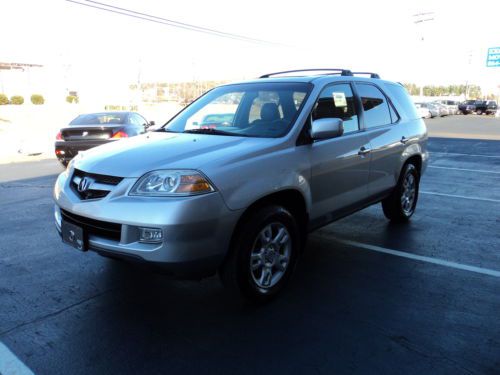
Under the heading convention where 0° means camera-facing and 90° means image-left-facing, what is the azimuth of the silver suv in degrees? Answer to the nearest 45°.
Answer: approximately 45°

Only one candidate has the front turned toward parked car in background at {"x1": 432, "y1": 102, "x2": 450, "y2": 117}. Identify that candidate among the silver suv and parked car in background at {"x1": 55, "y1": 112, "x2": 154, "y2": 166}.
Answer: parked car in background at {"x1": 55, "y1": 112, "x2": 154, "y2": 166}

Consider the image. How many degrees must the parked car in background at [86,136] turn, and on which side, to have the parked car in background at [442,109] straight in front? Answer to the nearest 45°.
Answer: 0° — it already faces it

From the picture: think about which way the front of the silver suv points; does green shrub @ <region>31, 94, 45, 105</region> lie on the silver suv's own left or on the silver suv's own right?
on the silver suv's own right

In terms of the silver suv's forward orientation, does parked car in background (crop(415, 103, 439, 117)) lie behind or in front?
behind

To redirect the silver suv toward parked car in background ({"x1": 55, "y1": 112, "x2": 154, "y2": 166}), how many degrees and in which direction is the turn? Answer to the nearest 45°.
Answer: approximately 90° to its right

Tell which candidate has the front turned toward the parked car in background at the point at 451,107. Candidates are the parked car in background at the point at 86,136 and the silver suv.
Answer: the parked car in background at the point at 86,136

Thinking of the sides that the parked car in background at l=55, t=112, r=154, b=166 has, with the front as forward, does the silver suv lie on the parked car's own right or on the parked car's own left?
on the parked car's own right

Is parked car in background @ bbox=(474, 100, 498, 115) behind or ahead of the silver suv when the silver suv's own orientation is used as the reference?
behind

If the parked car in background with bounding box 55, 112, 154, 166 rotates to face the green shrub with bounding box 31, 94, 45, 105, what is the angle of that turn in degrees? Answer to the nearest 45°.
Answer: approximately 45° to its left

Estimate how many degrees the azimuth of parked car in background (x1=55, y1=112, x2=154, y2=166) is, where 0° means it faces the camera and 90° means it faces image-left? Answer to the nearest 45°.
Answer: approximately 225°

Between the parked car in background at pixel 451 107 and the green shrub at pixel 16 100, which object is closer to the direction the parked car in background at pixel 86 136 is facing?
the parked car in background

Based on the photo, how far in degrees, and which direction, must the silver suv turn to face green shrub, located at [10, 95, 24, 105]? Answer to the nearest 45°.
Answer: approximately 90° to its right

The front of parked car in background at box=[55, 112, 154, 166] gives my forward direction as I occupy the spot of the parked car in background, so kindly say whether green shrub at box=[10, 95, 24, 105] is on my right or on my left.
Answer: on my left

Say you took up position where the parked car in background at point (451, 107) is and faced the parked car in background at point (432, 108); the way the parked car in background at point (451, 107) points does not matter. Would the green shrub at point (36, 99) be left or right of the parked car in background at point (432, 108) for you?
right

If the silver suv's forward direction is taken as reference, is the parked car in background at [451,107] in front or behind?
behind

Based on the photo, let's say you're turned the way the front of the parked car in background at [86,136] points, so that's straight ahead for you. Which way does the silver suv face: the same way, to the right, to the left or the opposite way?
the opposite way
